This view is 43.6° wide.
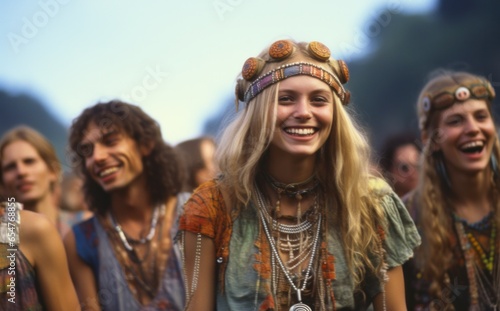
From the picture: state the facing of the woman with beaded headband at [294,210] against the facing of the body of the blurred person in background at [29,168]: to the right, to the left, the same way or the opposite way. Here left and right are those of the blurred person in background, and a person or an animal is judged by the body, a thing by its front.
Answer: the same way

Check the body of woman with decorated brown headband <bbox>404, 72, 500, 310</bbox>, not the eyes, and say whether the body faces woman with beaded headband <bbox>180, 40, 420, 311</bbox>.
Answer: no

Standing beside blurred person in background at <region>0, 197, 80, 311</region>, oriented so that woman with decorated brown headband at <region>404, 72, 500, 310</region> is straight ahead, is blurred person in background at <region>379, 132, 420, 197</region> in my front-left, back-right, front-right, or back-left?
front-left

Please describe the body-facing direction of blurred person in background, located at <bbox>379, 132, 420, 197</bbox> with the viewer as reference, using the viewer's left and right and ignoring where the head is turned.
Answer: facing the viewer and to the right of the viewer

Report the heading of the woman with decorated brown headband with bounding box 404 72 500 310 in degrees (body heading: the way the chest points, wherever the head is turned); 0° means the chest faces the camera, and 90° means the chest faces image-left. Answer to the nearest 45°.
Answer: approximately 315°

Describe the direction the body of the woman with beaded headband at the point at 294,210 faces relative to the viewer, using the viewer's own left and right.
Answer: facing the viewer

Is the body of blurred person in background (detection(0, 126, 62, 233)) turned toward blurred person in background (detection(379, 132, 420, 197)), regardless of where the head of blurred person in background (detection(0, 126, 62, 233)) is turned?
no

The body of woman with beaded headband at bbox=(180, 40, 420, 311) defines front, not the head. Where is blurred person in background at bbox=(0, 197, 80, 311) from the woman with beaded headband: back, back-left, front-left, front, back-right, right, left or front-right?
right

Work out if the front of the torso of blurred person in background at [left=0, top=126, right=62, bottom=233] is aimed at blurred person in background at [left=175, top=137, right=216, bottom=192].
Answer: no

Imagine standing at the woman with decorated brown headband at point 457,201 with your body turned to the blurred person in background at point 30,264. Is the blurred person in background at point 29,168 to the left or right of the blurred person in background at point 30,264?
right

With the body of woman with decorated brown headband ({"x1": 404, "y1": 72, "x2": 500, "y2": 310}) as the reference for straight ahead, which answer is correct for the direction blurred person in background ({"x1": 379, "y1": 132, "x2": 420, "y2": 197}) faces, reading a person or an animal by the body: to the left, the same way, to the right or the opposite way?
the same way

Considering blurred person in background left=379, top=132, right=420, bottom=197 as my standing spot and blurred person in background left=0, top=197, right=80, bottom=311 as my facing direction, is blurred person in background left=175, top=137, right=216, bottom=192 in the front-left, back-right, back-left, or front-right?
front-right

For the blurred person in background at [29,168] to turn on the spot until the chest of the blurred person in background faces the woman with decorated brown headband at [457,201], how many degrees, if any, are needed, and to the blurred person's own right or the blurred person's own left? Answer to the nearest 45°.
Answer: approximately 90° to the blurred person's own left

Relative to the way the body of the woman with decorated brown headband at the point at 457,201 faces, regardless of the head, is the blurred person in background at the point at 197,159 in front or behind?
behind

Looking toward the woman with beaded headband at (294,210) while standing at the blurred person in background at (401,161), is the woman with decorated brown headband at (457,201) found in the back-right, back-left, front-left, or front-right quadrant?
front-left

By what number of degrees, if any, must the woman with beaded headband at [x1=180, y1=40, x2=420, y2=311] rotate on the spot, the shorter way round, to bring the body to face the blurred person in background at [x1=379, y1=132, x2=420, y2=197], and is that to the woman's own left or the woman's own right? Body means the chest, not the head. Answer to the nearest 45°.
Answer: approximately 180°

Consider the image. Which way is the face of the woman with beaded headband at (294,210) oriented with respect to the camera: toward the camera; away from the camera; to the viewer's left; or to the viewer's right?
toward the camera

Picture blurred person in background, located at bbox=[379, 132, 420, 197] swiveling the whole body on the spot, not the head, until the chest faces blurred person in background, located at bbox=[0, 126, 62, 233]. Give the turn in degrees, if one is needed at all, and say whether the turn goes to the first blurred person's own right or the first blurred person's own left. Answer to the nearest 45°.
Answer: approximately 90° to the first blurred person's own right
